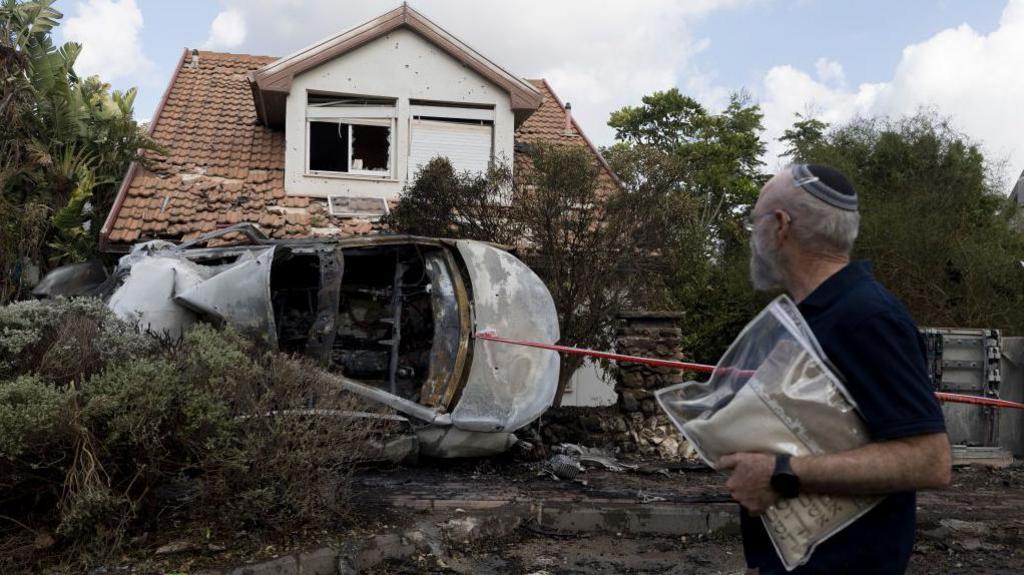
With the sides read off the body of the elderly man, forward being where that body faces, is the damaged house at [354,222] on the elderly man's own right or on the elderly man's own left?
on the elderly man's own right

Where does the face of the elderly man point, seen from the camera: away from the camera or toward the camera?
away from the camera

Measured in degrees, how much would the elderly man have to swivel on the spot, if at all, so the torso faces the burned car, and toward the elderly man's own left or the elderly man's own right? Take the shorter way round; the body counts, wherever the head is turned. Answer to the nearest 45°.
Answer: approximately 45° to the elderly man's own right

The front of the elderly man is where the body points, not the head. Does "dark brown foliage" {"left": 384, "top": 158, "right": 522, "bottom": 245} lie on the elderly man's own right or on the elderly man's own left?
on the elderly man's own right

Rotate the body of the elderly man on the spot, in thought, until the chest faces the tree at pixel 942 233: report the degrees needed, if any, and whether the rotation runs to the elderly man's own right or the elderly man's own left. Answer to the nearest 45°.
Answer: approximately 90° to the elderly man's own right

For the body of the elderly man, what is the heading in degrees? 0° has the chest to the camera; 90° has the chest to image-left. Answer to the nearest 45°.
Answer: approximately 90°

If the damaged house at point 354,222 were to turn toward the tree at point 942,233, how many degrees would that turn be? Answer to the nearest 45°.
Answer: approximately 90° to its left

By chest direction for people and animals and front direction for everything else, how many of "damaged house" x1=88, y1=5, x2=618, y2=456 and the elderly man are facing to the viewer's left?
1

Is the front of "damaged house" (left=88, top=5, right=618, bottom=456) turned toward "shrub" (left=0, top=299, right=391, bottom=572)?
yes
